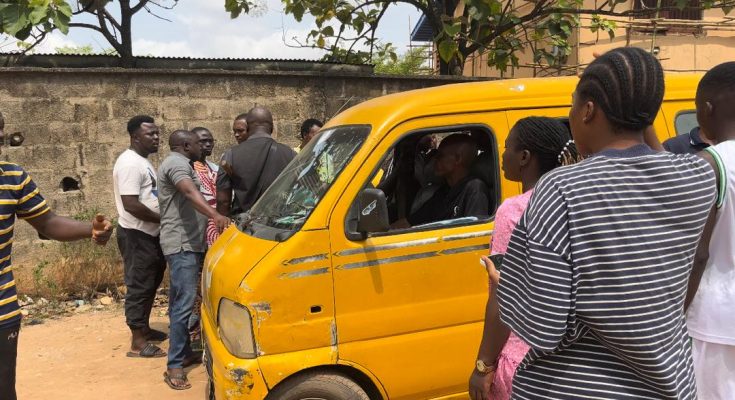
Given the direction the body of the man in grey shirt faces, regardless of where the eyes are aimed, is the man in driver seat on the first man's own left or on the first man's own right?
on the first man's own right

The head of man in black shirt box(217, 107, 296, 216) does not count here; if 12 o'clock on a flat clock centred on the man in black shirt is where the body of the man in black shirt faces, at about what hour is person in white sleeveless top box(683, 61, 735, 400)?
The person in white sleeveless top is roughly at 5 o'clock from the man in black shirt.

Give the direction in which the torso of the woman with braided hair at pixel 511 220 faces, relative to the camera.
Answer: to the viewer's left

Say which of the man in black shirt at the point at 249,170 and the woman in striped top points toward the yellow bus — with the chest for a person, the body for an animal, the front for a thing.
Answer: the woman in striped top

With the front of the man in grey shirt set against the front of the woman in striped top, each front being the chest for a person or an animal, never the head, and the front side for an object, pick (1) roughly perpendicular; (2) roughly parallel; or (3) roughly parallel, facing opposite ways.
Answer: roughly perpendicular

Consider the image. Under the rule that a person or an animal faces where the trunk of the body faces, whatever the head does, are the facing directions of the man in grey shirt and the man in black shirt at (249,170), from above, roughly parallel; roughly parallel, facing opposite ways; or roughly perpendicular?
roughly perpendicular

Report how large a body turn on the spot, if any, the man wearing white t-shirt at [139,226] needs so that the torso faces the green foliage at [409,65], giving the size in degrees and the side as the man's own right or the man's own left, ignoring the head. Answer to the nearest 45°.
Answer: approximately 45° to the man's own left

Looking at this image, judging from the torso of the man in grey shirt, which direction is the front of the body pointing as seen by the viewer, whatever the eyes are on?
to the viewer's right

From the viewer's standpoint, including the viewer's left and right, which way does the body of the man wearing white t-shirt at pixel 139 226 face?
facing to the right of the viewer

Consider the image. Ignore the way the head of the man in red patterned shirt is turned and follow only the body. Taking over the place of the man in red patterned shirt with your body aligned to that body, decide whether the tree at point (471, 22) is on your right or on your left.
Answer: on your left

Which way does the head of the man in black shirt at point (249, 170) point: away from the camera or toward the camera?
away from the camera

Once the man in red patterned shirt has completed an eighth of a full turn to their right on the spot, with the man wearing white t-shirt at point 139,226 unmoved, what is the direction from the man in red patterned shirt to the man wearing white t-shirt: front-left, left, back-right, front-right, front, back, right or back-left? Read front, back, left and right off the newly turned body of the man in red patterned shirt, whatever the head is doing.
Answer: right

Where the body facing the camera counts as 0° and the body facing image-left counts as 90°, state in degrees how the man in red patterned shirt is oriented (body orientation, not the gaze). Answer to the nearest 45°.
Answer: approximately 315°

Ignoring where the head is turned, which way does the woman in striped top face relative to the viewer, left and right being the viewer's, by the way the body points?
facing away from the viewer and to the left of the viewer

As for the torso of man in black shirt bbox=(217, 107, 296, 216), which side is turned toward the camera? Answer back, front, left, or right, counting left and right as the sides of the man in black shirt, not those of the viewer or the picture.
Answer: back
